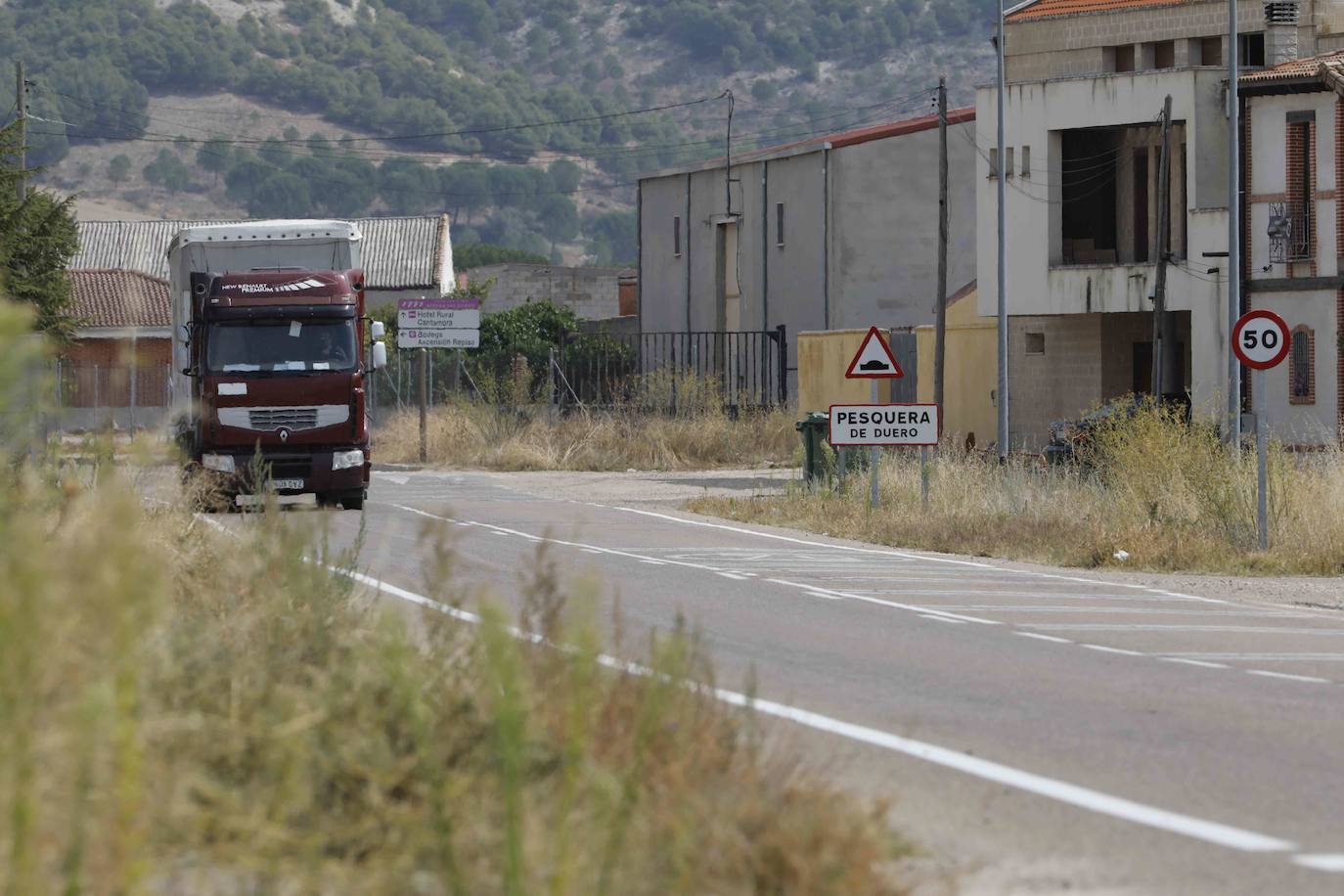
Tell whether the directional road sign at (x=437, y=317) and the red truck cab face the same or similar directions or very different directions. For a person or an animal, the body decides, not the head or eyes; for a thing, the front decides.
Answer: same or similar directions

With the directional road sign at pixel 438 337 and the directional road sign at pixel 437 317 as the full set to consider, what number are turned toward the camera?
2

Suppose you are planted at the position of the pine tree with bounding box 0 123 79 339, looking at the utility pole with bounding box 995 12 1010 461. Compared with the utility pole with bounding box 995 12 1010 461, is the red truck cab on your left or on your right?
right

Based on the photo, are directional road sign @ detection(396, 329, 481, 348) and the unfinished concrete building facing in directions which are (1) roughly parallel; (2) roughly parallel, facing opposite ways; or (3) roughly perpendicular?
roughly parallel

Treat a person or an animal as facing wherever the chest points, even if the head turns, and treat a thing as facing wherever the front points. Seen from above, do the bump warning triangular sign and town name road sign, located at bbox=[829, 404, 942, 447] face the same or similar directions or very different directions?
same or similar directions

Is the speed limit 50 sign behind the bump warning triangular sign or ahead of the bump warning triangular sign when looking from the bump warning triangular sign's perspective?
ahead

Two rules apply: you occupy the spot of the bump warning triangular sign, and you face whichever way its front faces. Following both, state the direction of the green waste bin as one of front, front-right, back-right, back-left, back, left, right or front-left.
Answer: back

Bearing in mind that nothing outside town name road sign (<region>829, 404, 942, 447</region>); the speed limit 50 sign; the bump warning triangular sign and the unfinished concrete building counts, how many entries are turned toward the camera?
4

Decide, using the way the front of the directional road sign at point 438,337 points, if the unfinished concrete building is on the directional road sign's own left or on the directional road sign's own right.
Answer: on the directional road sign's own left

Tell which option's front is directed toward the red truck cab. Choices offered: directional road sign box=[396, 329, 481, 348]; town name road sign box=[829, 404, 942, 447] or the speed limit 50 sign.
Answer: directional road sign box=[396, 329, 481, 348]

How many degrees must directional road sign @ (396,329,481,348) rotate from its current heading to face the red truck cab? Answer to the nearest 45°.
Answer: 0° — it already faces it

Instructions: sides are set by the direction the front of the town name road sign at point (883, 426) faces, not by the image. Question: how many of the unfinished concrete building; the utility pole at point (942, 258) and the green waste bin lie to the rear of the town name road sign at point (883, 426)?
3

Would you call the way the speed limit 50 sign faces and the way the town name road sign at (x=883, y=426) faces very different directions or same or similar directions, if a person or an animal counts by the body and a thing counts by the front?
same or similar directions

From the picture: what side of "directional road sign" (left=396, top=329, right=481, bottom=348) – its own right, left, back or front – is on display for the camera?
front

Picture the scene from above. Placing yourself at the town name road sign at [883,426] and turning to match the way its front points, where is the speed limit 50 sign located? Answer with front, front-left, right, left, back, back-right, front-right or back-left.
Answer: front-left

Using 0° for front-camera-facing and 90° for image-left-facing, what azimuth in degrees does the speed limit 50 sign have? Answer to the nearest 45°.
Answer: approximately 0°

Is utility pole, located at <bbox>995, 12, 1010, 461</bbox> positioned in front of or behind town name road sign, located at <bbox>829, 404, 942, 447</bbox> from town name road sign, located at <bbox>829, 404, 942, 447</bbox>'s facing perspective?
behind
